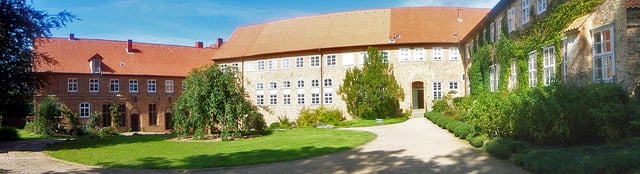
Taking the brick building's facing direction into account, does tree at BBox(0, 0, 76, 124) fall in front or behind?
in front

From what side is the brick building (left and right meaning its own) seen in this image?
front

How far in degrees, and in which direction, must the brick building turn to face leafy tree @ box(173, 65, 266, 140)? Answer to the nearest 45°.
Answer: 0° — it already faces it

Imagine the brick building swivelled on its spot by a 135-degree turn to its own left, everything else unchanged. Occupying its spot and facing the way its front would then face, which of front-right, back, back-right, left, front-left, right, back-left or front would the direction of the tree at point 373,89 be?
right

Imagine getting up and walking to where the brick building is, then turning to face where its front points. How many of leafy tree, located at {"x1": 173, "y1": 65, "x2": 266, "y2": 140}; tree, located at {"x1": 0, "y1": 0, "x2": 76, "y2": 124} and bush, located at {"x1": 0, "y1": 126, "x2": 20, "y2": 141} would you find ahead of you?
3
